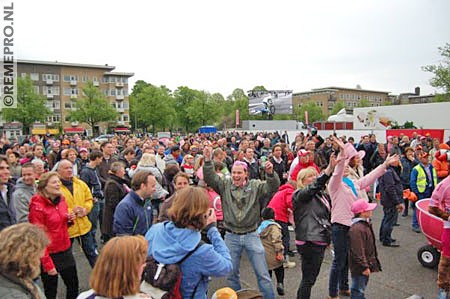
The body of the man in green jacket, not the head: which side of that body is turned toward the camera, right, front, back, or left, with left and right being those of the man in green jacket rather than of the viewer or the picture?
front

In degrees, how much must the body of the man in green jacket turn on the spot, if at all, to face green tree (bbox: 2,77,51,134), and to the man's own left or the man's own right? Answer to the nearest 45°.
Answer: approximately 135° to the man's own right
